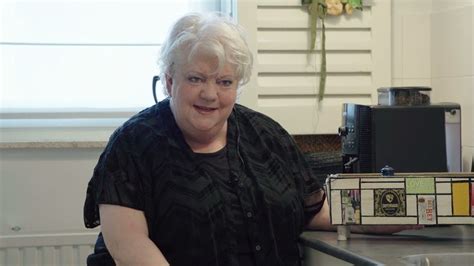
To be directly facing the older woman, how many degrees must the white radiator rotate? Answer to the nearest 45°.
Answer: approximately 45° to its left

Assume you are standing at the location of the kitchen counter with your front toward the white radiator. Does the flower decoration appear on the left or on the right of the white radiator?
right

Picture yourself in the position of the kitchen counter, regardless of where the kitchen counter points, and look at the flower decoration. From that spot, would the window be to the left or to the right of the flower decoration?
left

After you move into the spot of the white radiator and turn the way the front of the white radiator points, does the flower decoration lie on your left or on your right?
on your left

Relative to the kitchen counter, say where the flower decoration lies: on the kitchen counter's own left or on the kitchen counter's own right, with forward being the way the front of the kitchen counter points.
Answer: on the kitchen counter's own right
